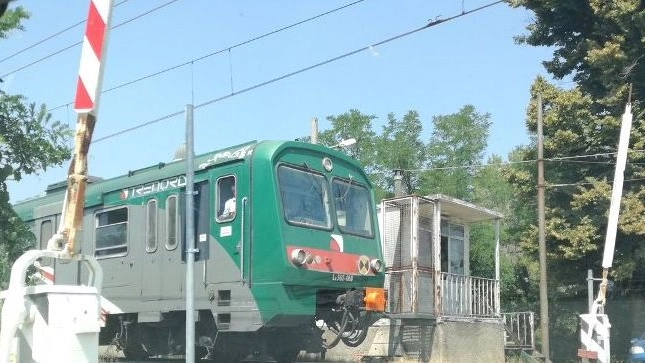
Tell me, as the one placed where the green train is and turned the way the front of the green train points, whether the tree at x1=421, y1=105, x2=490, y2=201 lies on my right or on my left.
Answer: on my left

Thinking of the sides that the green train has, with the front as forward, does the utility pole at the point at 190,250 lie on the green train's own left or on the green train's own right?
on the green train's own right

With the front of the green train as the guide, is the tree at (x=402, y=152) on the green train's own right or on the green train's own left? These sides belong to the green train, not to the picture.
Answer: on the green train's own left

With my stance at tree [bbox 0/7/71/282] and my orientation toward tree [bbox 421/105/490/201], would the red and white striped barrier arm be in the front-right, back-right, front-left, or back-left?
back-right

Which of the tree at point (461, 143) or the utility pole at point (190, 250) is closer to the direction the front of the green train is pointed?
the utility pole

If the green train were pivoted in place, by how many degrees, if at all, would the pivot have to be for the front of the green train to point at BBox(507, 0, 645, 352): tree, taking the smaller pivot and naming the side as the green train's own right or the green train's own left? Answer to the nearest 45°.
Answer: approximately 90° to the green train's own left

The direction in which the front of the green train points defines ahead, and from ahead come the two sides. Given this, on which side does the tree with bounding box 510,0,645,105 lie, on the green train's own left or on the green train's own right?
on the green train's own left

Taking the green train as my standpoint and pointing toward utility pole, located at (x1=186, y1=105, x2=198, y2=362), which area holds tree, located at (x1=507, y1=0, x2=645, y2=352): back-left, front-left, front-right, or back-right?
back-left

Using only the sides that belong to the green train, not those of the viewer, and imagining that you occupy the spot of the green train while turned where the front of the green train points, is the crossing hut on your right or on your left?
on your left

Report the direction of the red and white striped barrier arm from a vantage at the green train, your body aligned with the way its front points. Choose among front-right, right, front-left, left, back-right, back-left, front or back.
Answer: front-right
